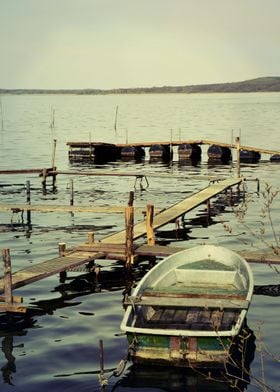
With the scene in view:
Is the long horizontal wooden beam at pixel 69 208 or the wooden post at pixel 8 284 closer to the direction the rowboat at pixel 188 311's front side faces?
the long horizontal wooden beam

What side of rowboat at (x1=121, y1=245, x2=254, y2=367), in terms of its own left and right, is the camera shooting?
back

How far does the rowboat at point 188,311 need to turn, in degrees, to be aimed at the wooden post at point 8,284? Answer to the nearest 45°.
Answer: approximately 90° to its left

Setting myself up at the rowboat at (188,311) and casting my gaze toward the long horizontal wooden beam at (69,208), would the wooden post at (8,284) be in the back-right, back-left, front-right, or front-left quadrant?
front-left

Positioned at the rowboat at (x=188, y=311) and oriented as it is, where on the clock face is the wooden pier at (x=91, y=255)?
The wooden pier is roughly at 11 o'clock from the rowboat.

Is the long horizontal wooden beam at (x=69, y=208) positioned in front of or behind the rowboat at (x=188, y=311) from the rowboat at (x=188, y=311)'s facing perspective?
in front
